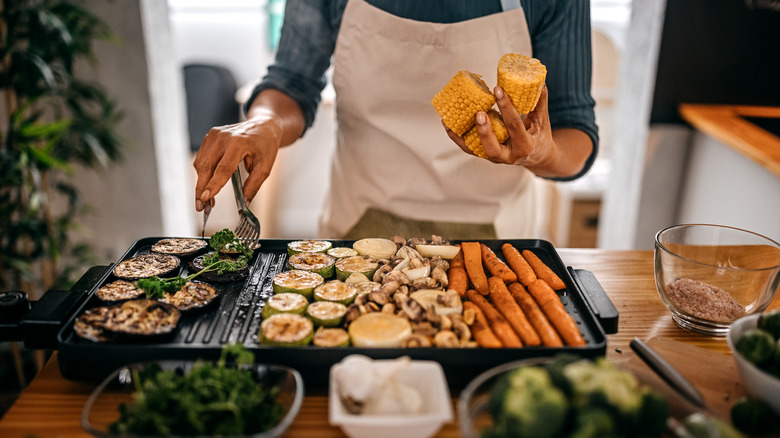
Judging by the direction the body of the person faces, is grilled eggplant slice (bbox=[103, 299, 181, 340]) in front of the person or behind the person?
in front

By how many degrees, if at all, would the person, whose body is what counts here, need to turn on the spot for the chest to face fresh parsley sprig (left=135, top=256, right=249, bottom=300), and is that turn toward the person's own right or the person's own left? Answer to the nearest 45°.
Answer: approximately 45° to the person's own right

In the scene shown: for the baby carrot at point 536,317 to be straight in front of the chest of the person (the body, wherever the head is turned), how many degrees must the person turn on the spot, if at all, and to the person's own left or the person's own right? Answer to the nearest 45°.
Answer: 0° — they already face it

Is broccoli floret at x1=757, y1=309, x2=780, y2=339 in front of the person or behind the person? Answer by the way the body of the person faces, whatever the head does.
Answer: in front

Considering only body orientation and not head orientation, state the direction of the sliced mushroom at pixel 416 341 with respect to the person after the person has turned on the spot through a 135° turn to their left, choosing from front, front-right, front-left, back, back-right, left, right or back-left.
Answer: back-right

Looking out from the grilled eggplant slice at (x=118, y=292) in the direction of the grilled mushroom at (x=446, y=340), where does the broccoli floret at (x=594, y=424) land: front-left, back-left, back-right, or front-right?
front-right

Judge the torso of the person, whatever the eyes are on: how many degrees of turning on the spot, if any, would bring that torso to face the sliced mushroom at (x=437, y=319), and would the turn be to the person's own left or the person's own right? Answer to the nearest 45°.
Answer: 0° — they already face it

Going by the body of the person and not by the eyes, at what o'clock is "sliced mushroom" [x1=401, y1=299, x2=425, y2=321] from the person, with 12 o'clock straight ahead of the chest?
The sliced mushroom is roughly at 12 o'clock from the person.

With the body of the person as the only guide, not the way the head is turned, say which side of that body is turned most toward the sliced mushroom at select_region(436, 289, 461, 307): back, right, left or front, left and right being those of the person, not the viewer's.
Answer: front

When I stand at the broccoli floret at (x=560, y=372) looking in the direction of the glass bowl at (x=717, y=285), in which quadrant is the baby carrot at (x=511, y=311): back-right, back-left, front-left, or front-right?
front-left

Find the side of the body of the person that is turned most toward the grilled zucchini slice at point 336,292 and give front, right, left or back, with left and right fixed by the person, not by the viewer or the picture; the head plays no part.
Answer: front

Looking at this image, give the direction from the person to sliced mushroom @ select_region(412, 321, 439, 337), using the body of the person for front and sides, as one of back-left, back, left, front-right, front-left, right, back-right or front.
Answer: front

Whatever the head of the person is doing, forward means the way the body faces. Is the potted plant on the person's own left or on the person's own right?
on the person's own right

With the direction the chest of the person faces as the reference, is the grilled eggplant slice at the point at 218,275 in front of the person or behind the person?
in front

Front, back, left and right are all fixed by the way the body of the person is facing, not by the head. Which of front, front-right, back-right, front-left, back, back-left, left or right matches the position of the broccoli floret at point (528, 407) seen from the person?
front

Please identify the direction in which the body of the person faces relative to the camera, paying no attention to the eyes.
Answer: toward the camera

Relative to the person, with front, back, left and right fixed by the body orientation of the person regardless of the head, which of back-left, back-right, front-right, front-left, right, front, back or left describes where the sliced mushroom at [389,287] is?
front

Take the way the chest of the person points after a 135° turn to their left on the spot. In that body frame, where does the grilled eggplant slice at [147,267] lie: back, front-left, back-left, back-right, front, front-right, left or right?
back

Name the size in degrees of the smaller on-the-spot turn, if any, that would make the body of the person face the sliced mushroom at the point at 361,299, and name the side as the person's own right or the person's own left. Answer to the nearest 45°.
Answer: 0° — they already face it
